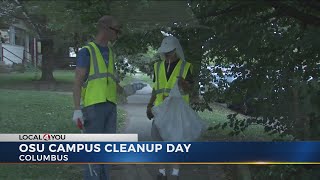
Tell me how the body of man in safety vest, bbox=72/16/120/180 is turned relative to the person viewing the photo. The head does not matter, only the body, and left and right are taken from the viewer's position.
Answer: facing the viewer and to the right of the viewer

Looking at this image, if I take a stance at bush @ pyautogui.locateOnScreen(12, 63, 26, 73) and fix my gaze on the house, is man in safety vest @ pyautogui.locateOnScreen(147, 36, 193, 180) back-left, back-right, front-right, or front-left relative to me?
back-right

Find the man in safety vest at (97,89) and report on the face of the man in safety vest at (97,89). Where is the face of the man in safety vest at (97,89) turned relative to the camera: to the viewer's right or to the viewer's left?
to the viewer's right

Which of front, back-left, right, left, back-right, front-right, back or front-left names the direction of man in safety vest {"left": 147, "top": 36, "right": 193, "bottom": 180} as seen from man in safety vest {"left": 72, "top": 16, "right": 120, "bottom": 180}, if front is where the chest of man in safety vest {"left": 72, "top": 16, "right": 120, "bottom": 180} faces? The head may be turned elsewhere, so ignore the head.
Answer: front-left
